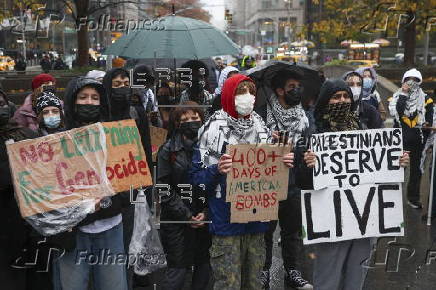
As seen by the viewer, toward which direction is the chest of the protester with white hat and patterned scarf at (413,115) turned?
toward the camera

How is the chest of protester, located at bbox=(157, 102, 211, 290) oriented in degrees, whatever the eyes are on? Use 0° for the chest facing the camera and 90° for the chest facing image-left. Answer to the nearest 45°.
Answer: approximately 315°

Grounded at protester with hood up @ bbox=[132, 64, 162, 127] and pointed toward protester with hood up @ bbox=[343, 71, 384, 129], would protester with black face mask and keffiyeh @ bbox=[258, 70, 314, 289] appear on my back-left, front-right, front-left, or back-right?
front-right

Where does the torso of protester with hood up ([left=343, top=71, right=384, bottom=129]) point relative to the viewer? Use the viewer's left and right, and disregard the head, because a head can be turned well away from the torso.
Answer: facing the viewer and to the left of the viewer

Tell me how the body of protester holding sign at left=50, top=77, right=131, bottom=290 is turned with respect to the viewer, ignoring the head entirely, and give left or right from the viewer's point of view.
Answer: facing the viewer

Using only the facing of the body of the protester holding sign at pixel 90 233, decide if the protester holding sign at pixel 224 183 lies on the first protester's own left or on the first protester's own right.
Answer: on the first protester's own left

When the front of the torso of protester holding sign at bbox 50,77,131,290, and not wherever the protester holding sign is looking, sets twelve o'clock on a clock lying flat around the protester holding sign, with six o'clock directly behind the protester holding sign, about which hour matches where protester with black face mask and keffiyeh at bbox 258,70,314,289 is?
The protester with black face mask and keffiyeh is roughly at 8 o'clock from the protester holding sign.

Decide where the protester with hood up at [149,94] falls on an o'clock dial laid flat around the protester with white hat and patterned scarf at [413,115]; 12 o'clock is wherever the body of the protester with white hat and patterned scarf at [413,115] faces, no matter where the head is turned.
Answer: the protester with hood up at [149,94] is roughly at 2 o'clock from the protester with white hat and patterned scarf at [413,115].

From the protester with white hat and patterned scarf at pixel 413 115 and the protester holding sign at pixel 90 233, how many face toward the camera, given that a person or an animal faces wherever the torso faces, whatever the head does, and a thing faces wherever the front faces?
2

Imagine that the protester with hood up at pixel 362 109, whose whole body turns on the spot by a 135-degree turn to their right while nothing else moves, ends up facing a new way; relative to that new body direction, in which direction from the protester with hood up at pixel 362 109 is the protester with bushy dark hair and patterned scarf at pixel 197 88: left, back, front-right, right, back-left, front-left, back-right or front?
left
